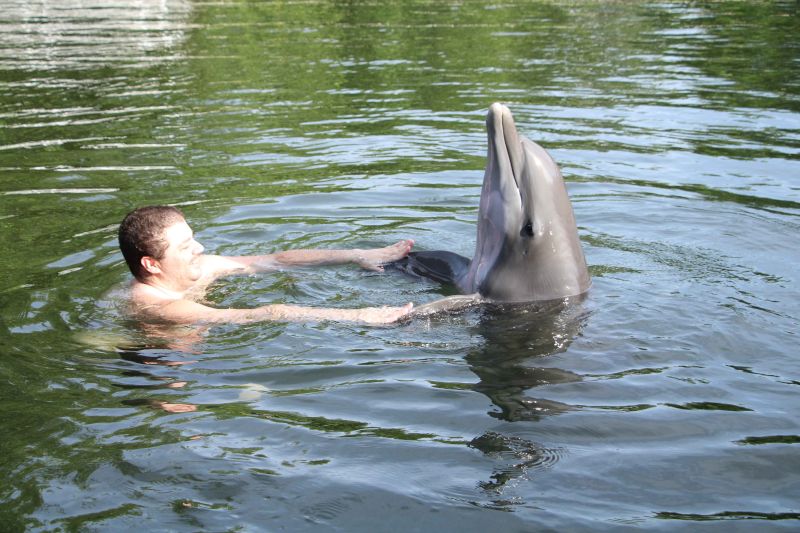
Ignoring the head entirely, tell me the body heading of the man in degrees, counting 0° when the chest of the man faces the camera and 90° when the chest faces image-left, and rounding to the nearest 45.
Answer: approximately 270°

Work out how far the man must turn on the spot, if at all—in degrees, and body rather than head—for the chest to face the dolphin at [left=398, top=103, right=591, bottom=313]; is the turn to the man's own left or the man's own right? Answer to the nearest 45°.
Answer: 0° — they already face it
